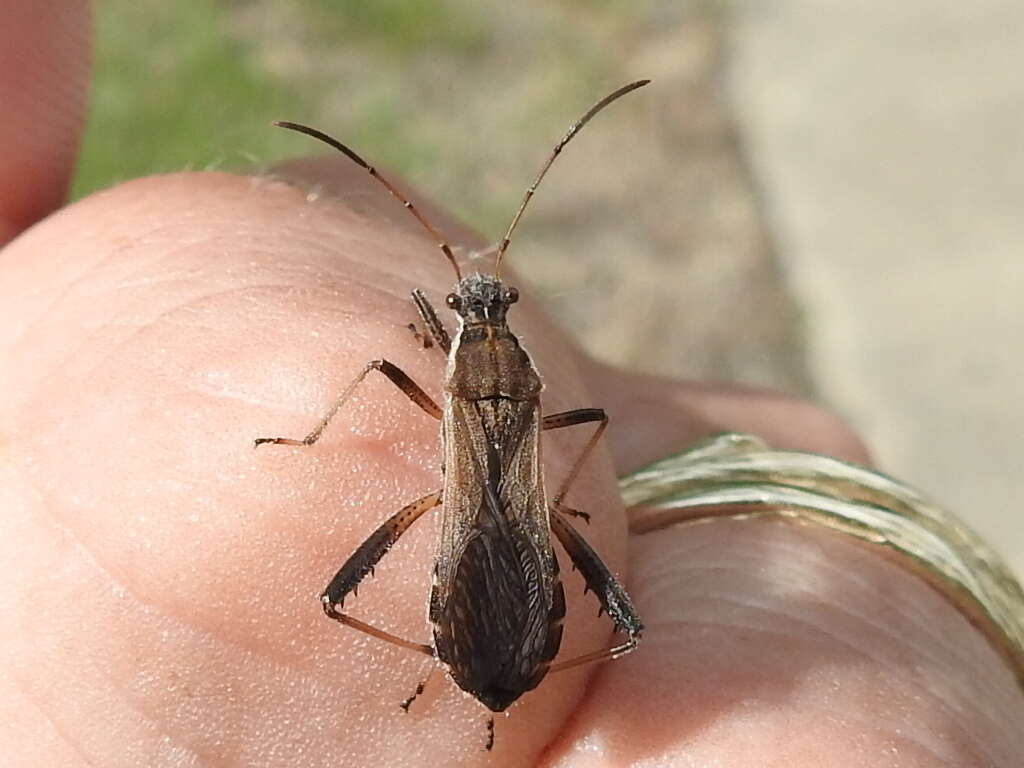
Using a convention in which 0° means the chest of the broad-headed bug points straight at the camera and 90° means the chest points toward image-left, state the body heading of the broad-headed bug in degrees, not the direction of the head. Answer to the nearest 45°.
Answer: approximately 180°
